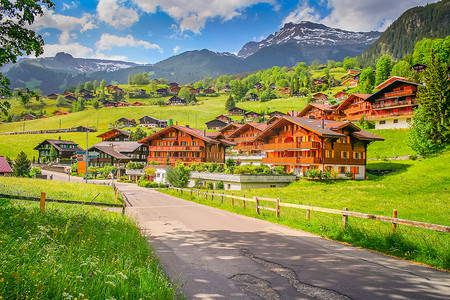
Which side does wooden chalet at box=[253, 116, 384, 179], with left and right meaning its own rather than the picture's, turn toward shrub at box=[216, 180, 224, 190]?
front

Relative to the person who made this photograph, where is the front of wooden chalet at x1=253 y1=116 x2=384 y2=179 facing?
facing the viewer and to the left of the viewer

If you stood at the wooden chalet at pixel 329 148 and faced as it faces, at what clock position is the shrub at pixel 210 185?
The shrub is roughly at 1 o'clock from the wooden chalet.
